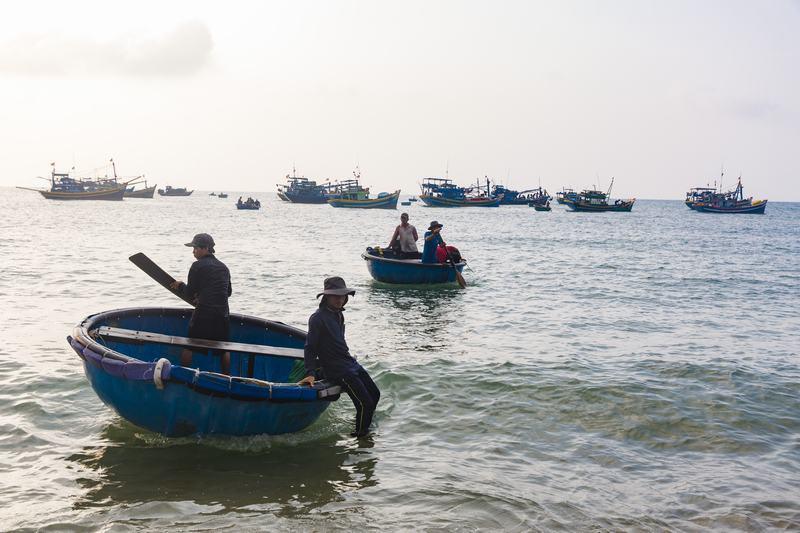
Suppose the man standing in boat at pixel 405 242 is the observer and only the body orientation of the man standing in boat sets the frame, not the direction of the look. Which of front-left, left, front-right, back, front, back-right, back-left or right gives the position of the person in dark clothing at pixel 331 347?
front

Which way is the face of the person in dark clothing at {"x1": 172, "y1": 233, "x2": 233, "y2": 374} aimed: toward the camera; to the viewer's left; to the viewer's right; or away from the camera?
to the viewer's left

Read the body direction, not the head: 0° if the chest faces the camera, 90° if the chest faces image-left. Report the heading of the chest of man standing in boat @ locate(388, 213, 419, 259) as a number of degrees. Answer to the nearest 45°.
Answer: approximately 0°

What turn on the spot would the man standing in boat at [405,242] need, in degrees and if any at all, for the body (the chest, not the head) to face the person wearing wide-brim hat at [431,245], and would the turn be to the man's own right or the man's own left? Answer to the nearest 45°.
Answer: approximately 45° to the man's own left

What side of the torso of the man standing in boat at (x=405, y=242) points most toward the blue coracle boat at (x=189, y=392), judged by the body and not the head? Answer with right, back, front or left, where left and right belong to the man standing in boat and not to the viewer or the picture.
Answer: front

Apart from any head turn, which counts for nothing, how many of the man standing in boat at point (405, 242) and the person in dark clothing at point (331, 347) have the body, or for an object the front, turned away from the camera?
0
